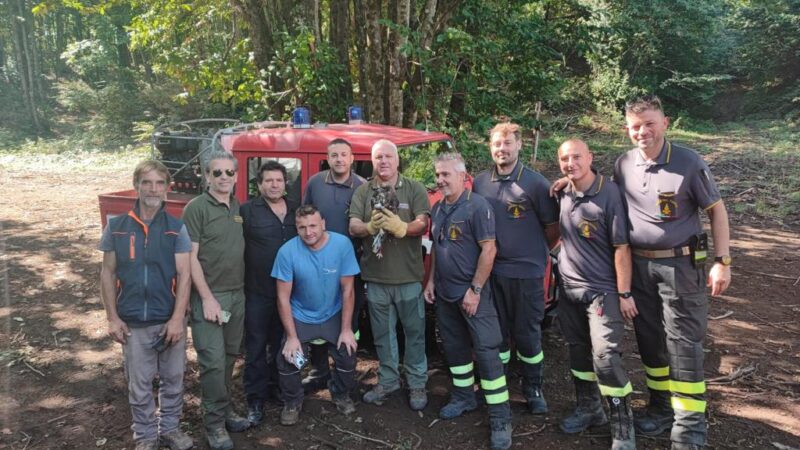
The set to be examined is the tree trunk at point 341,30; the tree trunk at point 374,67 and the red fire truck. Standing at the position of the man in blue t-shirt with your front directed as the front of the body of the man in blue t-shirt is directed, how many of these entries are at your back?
3

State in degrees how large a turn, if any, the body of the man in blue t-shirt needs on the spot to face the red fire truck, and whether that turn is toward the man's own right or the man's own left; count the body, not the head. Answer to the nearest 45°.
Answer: approximately 180°

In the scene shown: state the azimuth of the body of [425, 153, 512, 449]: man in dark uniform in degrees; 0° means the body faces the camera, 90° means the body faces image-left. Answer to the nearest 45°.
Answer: approximately 45°

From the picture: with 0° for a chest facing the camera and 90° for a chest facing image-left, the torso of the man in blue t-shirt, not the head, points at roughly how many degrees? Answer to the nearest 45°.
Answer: approximately 0°

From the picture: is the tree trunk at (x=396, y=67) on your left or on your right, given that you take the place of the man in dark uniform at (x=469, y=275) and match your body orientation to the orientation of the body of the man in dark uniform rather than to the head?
on your right

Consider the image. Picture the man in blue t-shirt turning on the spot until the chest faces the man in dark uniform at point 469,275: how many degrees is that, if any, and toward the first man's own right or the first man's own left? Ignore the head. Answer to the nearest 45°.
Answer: approximately 90° to the first man's own left

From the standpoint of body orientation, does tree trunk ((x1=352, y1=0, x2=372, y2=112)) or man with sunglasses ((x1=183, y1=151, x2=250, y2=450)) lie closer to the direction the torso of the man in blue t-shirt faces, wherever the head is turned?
the man with sunglasses

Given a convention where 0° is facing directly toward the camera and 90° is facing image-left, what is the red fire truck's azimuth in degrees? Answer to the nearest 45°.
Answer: approximately 315°

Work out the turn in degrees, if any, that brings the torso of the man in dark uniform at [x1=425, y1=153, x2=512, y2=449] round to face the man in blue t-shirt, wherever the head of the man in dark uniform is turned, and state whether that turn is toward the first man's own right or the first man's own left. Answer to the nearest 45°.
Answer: approximately 45° to the first man's own right

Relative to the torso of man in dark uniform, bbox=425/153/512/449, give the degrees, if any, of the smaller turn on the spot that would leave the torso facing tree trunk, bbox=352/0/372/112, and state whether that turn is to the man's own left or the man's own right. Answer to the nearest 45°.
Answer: approximately 135° to the man's own right

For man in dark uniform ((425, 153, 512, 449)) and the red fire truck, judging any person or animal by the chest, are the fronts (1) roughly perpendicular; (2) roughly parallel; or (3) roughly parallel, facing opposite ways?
roughly perpendicular
